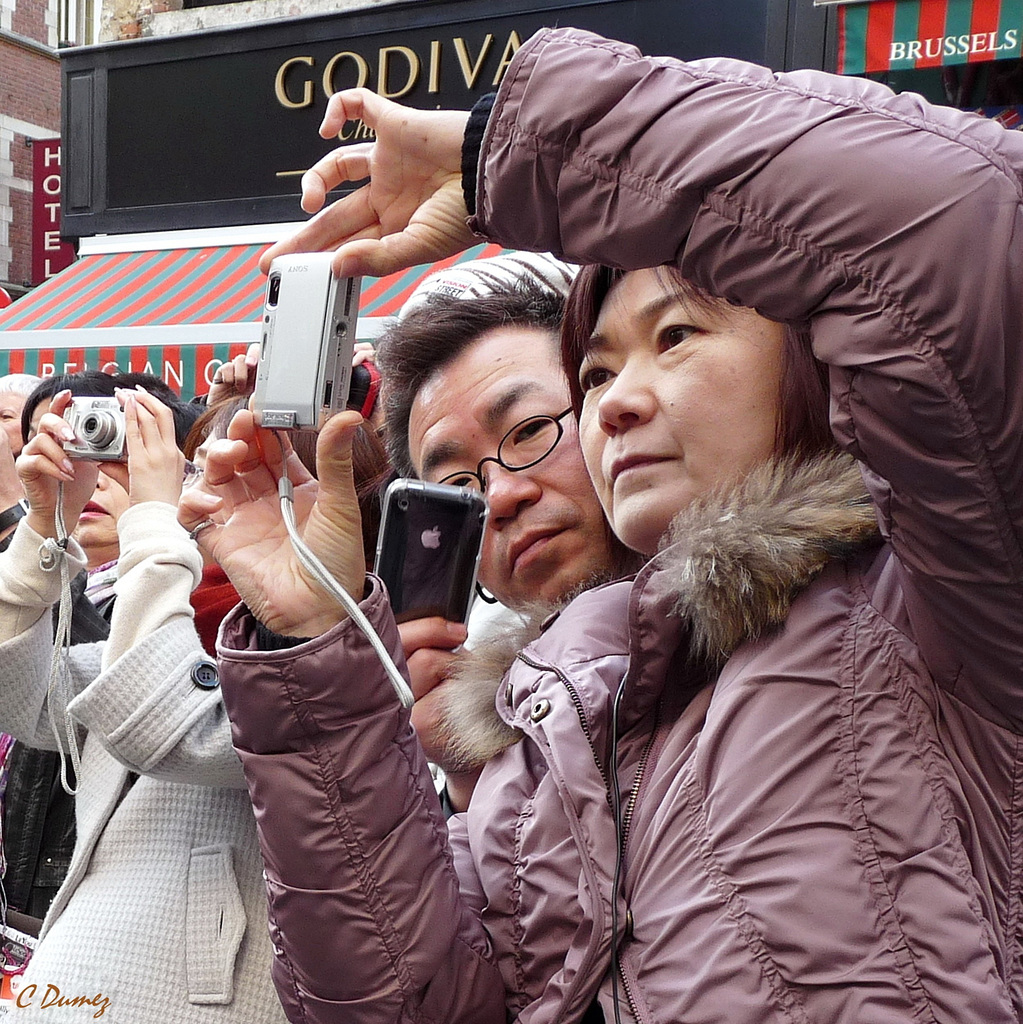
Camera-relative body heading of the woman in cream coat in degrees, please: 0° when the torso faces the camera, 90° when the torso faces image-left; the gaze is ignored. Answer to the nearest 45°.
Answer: approximately 45°

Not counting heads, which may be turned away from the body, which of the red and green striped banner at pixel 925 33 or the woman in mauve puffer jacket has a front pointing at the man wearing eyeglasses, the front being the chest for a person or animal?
the red and green striped banner

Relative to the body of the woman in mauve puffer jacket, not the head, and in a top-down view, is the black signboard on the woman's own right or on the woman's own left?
on the woman's own right

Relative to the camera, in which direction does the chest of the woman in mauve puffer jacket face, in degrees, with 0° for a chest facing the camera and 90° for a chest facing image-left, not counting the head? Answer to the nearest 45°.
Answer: approximately 45°

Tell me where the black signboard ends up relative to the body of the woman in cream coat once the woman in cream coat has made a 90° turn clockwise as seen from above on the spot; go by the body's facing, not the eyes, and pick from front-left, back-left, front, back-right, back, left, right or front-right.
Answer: front-right

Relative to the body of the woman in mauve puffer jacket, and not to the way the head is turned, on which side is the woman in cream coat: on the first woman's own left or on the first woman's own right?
on the first woman's own right
